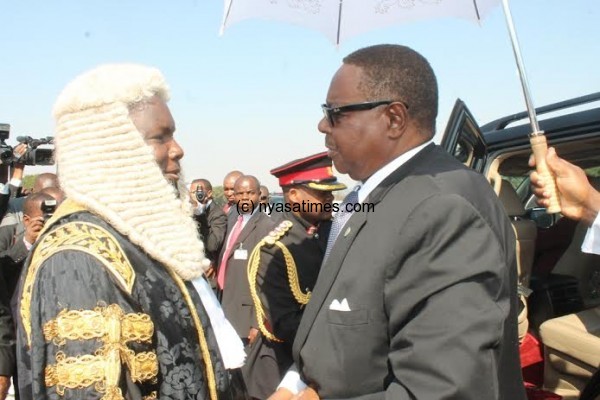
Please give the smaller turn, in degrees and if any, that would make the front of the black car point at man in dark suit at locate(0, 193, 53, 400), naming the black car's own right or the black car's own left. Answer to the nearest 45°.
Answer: approximately 45° to the black car's own left

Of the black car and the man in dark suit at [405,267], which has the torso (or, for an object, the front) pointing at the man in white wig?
the man in dark suit

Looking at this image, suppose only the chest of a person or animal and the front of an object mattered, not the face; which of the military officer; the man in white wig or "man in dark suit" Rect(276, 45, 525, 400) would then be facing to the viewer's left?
the man in dark suit

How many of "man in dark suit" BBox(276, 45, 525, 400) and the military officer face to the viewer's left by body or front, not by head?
1

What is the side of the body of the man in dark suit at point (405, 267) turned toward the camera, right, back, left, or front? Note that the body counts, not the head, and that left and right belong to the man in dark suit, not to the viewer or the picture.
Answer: left

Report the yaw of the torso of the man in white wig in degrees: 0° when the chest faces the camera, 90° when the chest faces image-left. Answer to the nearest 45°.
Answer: approximately 270°

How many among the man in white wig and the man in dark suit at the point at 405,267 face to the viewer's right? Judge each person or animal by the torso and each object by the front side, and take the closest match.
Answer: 1

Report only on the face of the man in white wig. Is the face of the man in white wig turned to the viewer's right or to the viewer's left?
to the viewer's right

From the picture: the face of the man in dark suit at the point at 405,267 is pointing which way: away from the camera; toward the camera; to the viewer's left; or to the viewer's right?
to the viewer's left
